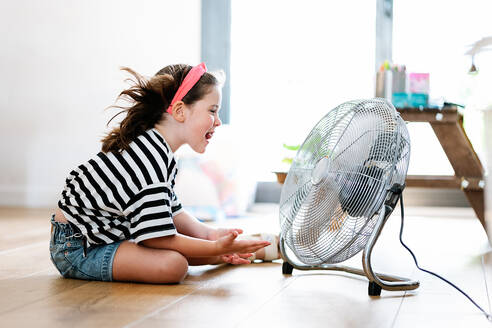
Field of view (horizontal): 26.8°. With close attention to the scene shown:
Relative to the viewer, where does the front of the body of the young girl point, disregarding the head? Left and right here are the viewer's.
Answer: facing to the right of the viewer

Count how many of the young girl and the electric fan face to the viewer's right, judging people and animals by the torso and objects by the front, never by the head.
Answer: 1

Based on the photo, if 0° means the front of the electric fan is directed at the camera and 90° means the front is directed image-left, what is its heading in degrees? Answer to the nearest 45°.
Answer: approximately 45°

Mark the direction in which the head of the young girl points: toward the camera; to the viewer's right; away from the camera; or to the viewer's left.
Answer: to the viewer's right
